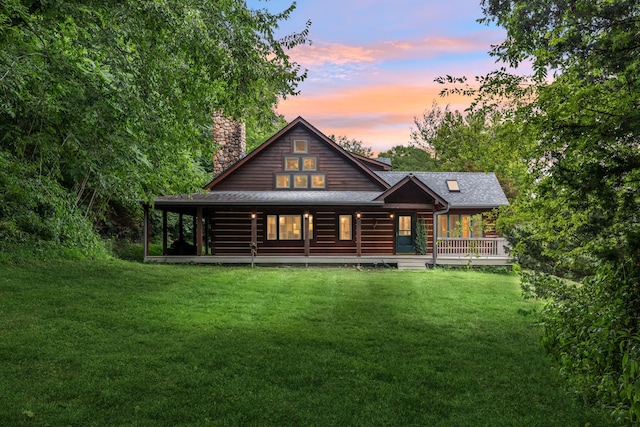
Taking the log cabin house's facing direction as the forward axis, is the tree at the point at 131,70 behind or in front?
in front

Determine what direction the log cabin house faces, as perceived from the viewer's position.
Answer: facing the viewer

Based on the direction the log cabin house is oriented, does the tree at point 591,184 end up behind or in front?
in front

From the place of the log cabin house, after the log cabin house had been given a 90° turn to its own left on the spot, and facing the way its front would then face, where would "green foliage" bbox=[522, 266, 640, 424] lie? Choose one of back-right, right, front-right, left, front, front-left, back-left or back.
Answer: right
